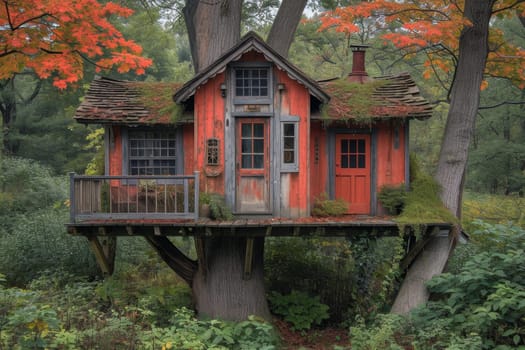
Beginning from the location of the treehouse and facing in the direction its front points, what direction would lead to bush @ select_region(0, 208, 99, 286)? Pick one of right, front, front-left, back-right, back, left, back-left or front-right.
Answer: back-right

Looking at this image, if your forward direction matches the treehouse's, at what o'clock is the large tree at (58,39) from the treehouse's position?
The large tree is roughly at 3 o'clock from the treehouse.

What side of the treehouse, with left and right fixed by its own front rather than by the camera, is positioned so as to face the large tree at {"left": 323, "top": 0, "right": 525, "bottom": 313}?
left

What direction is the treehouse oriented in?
toward the camera
